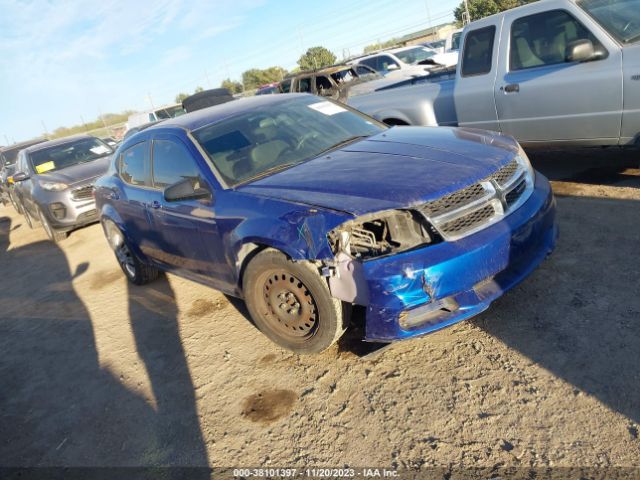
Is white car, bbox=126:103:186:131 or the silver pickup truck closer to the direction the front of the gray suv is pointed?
the silver pickup truck

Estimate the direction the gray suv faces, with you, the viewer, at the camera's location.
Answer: facing the viewer and to the right of the viewer

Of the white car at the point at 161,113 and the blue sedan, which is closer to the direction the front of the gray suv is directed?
the blue sedan

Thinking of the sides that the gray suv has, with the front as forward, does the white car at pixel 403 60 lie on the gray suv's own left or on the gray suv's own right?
on the gray suv's own left

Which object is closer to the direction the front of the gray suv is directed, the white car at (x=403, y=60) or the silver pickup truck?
the silver pickup truck

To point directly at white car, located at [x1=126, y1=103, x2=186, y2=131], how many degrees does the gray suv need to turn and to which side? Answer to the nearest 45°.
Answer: approximately 135° to its left

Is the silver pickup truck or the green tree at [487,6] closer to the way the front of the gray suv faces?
the silver pickup truck

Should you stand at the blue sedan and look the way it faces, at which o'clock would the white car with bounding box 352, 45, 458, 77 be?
The white car is roughly at 8 o'clock from the blue sedan.

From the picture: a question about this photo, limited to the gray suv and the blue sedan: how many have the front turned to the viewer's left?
0

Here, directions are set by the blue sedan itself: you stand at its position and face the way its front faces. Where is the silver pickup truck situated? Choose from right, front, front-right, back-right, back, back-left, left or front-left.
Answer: left

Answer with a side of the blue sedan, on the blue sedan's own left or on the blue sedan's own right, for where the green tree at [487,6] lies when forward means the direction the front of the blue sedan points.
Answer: on the blue sedan's own left

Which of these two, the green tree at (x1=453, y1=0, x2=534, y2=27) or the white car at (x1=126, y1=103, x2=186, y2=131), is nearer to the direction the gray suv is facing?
the green tree
